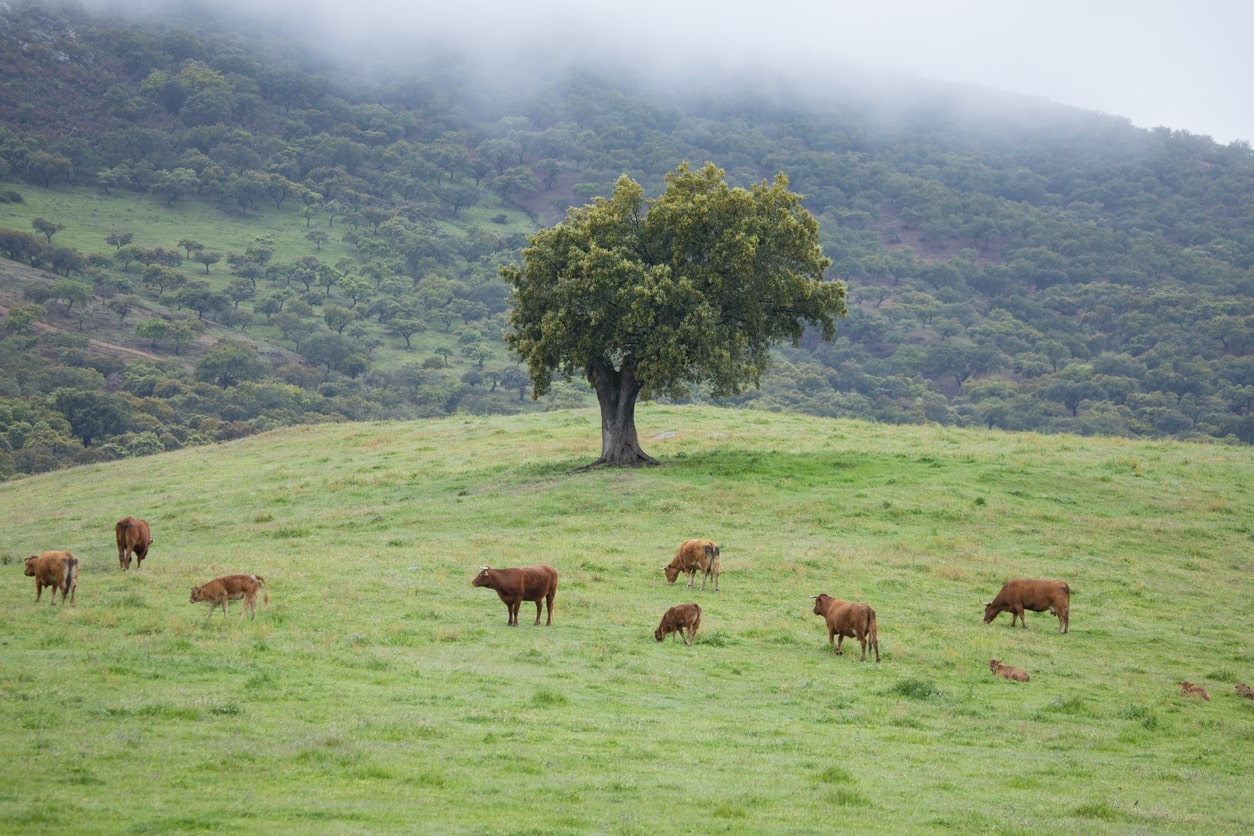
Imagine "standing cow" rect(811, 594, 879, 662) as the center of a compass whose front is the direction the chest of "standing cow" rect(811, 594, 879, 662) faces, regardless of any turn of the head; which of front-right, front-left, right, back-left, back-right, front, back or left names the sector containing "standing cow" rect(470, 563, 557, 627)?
front-left

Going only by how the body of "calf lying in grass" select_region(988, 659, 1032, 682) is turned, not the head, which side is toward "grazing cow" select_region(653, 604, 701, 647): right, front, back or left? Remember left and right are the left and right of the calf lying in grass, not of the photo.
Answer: front

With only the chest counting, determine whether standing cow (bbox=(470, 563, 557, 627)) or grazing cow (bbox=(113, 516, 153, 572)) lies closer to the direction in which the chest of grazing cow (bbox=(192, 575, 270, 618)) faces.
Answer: the grazing cow

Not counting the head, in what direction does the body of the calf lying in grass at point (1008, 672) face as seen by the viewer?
to the viewer's left

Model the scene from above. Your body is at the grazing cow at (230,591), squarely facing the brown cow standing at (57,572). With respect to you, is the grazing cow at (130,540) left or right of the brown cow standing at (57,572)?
right

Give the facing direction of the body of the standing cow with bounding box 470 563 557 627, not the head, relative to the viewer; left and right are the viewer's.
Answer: facing to the left of the viewer

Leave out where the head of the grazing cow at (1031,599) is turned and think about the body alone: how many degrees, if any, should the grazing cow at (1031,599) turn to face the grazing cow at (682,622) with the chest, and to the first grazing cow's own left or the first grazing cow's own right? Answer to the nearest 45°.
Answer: approximately 45° to the first grazing cow's own left

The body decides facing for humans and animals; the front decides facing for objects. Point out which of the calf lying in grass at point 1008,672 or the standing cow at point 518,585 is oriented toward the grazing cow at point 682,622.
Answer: the calf lying in grass

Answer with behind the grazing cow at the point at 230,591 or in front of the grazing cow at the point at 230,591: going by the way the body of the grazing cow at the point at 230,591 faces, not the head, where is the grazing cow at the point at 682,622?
behind

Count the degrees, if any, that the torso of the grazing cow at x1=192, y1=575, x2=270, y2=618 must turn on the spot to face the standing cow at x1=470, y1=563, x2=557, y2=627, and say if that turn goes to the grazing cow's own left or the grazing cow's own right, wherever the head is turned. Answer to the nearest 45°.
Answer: approximately 180°

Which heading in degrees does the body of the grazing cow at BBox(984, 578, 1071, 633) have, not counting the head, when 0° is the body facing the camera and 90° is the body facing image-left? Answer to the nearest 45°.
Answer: approximately 90°

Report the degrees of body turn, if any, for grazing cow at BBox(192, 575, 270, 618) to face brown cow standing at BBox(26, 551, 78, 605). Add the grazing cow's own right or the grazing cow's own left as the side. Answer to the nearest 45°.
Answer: approximately 45° to the grazing cow's own right

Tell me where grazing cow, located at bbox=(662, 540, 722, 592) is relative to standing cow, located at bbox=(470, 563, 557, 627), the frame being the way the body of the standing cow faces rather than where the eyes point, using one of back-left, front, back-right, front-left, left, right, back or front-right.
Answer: back-right

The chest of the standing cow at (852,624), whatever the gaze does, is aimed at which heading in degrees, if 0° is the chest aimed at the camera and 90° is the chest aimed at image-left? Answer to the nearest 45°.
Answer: approximately 135°

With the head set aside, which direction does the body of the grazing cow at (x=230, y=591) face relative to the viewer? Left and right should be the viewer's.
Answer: facing to the left of the viewer

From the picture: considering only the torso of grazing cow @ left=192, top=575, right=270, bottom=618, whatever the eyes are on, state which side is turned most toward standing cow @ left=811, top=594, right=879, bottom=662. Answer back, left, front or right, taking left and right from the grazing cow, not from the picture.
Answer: back
